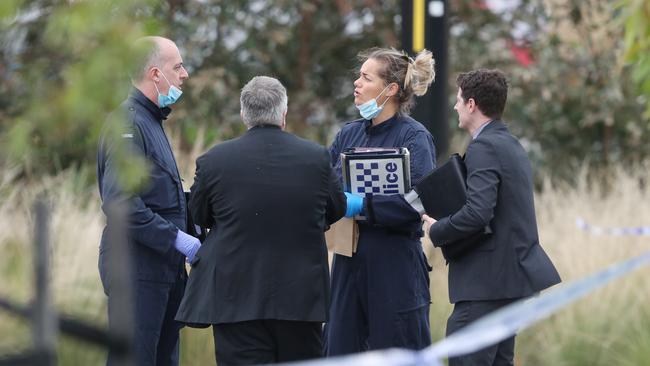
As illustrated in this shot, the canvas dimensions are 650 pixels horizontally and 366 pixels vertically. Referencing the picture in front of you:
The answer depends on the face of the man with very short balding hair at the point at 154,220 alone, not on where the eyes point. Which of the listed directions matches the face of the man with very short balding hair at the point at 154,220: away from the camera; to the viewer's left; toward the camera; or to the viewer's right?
to the viewer's right

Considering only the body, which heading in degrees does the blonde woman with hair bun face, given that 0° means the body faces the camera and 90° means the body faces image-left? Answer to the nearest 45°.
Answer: approximately 45°

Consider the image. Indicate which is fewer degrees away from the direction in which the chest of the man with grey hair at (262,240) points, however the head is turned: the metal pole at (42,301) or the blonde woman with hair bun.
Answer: the blonde woman with hair bun

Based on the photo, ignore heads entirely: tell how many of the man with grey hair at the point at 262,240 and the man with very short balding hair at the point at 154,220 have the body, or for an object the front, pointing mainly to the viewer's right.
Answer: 1

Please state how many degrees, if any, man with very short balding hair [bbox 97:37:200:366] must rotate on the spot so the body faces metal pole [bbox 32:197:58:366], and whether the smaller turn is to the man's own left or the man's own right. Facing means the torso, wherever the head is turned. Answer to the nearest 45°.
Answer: approximately 90° to the man's own right

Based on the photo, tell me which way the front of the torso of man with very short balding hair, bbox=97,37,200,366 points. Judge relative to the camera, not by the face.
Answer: to the viewer's right

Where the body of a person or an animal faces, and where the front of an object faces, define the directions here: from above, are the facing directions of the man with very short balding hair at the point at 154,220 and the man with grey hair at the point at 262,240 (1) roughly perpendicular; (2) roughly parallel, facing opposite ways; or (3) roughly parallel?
roughly perpendicular

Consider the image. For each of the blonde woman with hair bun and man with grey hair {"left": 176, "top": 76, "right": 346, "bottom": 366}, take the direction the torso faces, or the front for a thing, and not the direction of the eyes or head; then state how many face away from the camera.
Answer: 1

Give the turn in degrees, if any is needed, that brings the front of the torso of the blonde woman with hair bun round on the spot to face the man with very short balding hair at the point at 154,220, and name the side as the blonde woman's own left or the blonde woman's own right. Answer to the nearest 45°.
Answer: approximately 45° to the blonde woman's own right

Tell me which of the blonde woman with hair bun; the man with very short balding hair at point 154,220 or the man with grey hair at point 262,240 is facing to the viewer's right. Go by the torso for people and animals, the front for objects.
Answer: the man with very short balding hair at point 154,220

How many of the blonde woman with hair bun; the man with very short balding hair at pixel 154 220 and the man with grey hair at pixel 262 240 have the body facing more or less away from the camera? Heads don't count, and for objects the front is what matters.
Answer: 1

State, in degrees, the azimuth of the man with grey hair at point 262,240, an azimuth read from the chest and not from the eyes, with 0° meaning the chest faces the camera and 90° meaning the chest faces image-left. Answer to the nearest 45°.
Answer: approximately 180°
